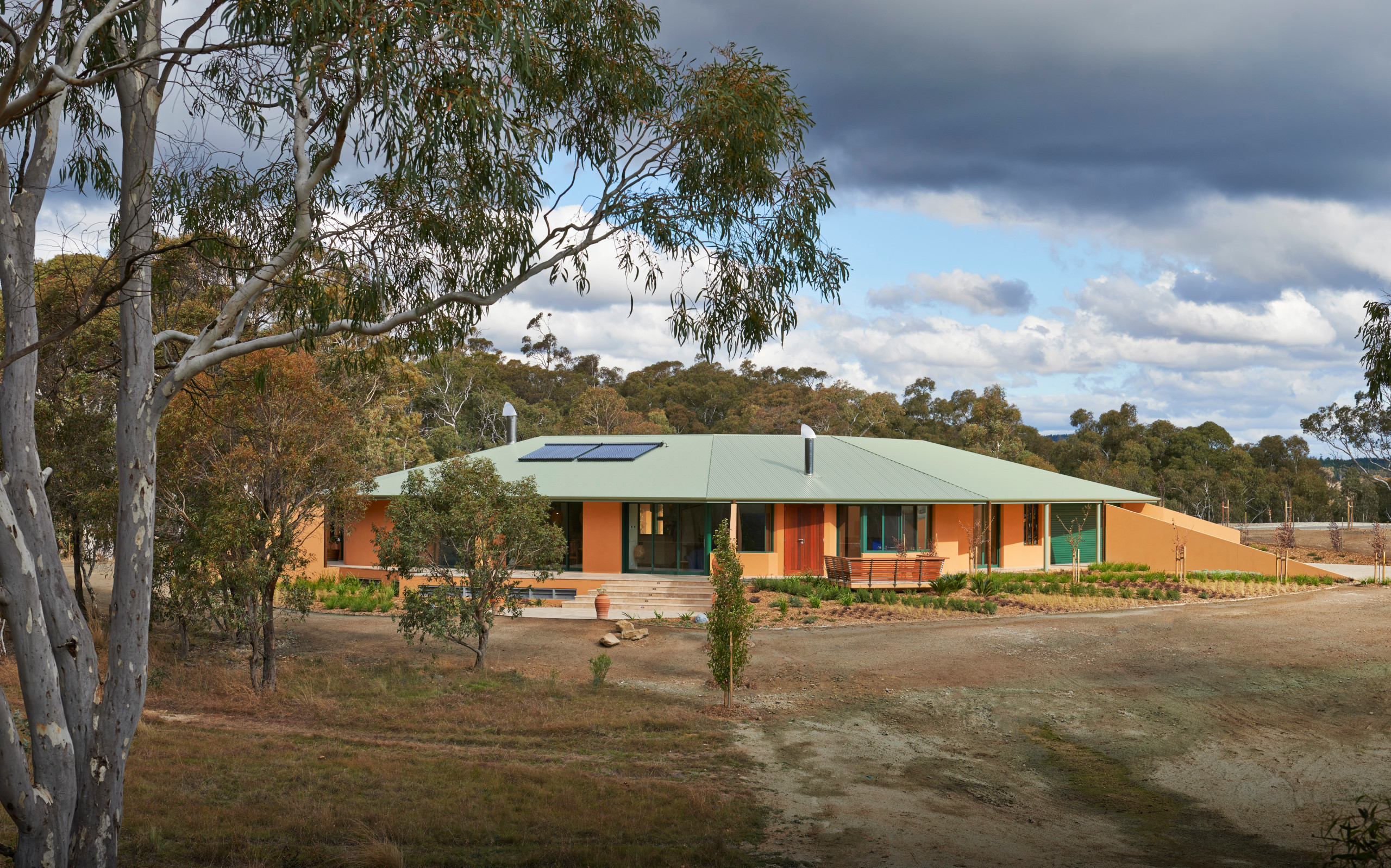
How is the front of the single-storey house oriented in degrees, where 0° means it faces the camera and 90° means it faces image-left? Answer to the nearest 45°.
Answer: approximately 0°

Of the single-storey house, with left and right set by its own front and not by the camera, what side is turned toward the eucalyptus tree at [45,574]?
front

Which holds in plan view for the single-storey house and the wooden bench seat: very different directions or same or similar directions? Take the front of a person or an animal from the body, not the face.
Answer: very different directions

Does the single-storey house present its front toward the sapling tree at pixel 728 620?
yes

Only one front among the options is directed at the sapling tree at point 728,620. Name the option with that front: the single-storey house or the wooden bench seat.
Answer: the single-storey house

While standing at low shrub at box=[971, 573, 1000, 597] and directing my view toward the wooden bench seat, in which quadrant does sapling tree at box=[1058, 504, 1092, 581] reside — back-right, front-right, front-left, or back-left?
back-right

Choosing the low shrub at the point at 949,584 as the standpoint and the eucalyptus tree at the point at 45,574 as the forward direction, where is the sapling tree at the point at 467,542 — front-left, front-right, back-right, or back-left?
front-right

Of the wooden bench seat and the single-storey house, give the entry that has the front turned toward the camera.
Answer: the single-storey house

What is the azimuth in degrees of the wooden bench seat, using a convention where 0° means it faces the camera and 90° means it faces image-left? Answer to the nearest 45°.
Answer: approximately 180°

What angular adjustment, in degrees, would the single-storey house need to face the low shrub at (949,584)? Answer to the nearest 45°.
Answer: approximately 45° to its left

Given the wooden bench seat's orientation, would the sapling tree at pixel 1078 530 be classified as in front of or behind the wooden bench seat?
in front

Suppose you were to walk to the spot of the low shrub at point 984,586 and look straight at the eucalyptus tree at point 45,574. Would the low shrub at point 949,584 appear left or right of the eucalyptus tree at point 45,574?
right
